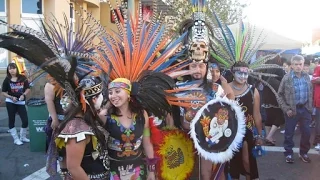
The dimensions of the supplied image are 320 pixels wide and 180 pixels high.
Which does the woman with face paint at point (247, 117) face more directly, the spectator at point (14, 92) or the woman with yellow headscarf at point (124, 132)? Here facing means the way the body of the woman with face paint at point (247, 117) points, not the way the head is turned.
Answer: the woman with yellow headscarf

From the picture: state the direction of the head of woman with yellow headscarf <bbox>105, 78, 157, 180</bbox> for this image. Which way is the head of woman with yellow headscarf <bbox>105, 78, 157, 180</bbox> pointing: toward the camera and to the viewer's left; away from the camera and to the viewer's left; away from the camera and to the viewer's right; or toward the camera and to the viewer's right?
toward the camera and to the viewer's left

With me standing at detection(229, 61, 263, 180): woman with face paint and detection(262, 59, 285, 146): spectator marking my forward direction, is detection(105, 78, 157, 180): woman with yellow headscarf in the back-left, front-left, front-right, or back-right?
back-left

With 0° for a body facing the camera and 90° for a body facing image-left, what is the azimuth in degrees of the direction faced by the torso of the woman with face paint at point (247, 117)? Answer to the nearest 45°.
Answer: approximately 0°

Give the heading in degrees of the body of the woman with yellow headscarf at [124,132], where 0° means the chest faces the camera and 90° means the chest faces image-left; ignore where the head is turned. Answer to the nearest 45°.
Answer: approximately 0°
